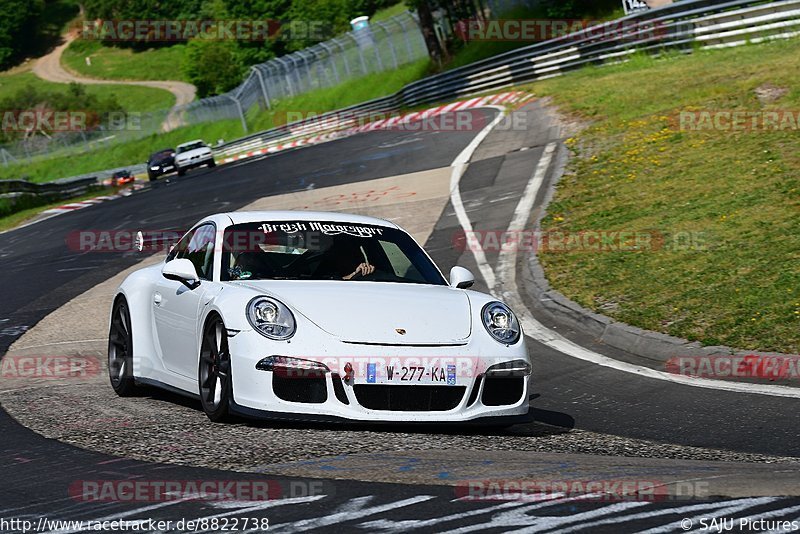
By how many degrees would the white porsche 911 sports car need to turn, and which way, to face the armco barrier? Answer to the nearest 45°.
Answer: approximately 135° to its left

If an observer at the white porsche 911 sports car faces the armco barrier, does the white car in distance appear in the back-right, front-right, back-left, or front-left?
front-left

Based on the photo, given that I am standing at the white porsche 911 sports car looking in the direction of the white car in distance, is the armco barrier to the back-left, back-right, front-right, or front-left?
front-right

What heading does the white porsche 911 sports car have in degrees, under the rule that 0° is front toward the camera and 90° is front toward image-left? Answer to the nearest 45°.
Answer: approximately 315°

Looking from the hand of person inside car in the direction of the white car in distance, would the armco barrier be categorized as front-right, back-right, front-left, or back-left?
front-right

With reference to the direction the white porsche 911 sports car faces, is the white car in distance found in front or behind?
behind
